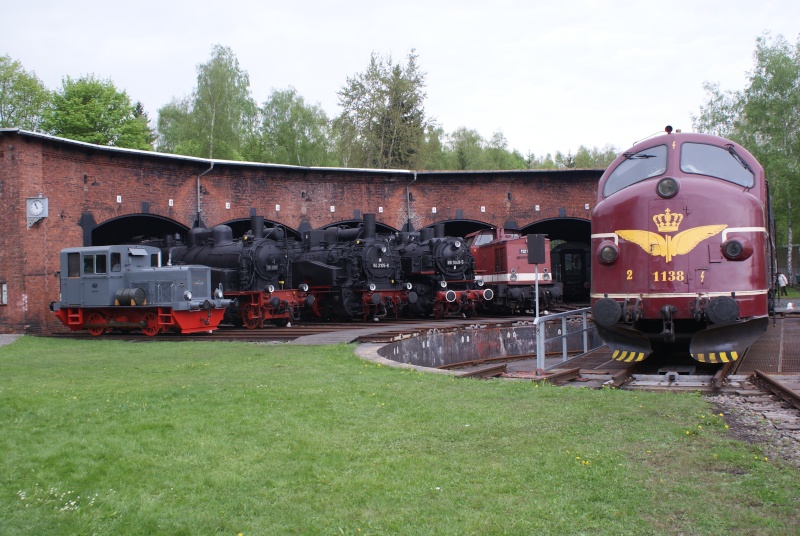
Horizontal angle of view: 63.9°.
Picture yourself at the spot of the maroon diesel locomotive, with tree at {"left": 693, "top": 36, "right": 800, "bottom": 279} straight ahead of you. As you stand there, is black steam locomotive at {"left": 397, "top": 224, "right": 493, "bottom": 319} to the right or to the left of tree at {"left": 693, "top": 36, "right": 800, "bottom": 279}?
left

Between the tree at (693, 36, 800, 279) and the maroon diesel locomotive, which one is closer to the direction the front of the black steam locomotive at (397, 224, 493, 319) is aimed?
the maroon diesel locomotive

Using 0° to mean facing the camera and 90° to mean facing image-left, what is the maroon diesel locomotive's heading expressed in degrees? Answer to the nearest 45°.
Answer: approximately 0°

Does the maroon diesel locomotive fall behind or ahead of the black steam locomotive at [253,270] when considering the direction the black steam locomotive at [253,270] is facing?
ahead

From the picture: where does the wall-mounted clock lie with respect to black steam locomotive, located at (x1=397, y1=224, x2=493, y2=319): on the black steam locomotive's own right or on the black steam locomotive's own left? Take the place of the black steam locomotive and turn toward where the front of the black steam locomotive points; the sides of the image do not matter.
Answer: on the black steam locomotive's own right

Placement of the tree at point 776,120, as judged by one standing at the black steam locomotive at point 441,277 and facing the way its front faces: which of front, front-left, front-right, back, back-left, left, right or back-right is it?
left

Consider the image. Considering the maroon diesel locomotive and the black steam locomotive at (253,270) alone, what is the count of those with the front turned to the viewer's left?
0

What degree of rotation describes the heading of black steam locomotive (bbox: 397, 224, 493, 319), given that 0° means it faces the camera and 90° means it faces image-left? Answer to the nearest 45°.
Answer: approximately 315°

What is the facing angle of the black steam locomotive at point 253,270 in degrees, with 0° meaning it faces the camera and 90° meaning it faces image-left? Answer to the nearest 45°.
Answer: approximately 315°

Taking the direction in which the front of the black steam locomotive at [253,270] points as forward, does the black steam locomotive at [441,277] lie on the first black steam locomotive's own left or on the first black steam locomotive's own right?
on the first black steam locomotive's own left

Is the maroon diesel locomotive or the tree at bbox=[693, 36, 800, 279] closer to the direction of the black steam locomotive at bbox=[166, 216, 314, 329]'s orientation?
the maroon diesel locomotive

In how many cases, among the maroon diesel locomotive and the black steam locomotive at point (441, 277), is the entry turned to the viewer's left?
0

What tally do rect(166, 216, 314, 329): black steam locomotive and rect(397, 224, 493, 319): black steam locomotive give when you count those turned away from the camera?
0
